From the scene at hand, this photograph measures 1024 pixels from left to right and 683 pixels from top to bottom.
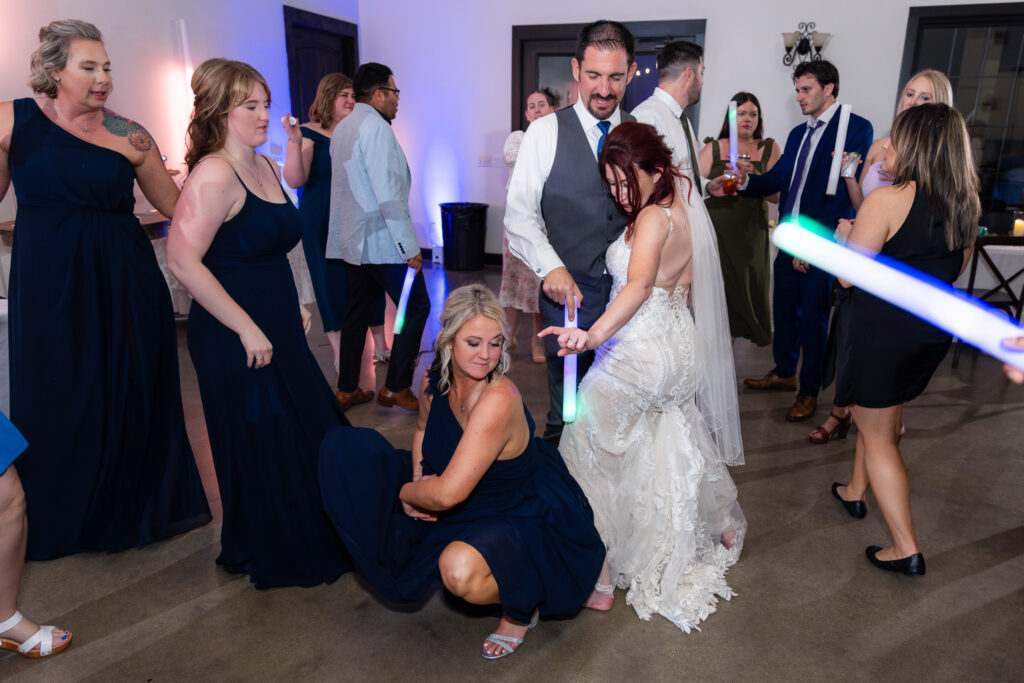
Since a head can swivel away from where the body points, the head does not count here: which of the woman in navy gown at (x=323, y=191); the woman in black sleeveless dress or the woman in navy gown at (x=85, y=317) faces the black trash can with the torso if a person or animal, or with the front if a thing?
the woman in black sleeveless dress

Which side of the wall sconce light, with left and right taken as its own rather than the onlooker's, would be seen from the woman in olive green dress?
front

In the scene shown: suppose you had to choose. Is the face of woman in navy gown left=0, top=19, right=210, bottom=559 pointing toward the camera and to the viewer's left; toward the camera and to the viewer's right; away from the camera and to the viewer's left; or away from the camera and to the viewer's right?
toward the camera and to the viewer's right

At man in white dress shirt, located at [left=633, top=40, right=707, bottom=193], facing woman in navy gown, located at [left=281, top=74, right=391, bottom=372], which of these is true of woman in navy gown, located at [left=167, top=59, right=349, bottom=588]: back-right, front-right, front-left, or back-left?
front-left

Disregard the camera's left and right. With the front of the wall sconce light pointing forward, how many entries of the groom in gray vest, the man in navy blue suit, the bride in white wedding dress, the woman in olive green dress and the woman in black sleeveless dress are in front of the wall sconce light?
5

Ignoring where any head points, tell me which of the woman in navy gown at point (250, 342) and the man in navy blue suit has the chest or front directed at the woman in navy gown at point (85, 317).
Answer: the man in navy blue suit

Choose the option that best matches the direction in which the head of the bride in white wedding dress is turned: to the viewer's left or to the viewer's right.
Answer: to the viewer's left

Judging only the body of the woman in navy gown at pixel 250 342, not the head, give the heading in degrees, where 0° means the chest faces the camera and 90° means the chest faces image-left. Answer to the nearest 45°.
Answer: approximately 315°

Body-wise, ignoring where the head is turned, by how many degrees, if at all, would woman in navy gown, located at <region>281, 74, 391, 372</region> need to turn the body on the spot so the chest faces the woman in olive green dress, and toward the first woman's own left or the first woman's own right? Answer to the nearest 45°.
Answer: approximately 45° to the first woman's own left

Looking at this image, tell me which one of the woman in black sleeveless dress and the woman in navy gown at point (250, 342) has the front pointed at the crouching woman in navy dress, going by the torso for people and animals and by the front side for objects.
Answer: the woman in navy gown

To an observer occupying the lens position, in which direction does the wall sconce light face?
facing the viewer

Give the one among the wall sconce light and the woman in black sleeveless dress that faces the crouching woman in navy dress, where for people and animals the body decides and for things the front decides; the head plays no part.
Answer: the wall sconce light
